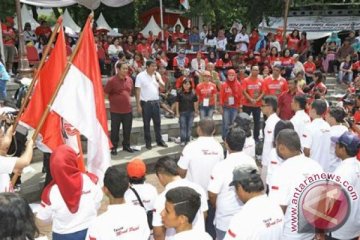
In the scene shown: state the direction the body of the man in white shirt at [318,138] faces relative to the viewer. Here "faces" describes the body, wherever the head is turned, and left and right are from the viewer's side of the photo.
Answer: facing away from the viewer and to the left of the viewer

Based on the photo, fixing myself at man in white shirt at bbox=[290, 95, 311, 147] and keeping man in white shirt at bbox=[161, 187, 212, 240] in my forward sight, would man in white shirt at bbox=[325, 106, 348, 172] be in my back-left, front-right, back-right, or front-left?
front-left

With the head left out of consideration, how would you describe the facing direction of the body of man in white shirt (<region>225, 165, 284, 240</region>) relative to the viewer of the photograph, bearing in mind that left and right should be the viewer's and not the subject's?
facing away from the viewer and to the left of the viewer

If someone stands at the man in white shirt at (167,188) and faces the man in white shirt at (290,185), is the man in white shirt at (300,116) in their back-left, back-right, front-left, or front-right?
front-left

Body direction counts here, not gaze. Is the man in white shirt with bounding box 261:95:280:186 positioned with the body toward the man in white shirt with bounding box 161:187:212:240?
no

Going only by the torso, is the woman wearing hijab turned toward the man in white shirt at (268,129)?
no

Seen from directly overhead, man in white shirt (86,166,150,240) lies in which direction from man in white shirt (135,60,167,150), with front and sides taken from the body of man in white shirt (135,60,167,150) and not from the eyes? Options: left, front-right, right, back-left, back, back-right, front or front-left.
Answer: front-right

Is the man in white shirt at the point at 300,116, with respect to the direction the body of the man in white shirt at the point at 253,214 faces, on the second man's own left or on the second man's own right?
on the second man's own right

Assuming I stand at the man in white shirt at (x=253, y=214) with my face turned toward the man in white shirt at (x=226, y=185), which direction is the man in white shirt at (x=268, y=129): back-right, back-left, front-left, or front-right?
front-right

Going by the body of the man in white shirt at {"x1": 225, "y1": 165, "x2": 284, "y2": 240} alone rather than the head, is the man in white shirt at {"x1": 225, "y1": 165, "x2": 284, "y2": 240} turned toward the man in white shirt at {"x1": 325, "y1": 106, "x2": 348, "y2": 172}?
no

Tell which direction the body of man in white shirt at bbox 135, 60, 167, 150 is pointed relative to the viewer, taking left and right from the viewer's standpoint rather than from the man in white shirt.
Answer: facing the viewer and to the right of the viewer

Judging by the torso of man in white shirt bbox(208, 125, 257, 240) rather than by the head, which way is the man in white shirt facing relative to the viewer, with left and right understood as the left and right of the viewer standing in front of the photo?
facing away from the viewer and to the left of the viewer

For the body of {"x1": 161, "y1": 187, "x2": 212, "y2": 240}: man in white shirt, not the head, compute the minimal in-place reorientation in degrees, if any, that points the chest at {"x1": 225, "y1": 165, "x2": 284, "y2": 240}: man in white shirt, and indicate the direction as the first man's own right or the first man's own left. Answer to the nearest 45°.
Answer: approximately 135° to the first man's own right

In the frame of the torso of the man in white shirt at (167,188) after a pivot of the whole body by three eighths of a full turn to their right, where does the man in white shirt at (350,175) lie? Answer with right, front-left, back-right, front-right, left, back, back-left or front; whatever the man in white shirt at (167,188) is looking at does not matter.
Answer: front

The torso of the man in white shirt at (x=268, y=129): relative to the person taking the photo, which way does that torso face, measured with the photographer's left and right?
facing to the left of the viewer

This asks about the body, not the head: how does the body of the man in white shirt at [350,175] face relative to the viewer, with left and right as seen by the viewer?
facing to the left of the viewer

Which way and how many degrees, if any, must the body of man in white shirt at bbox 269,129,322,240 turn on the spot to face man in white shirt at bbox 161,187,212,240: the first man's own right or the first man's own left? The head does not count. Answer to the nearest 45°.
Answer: approximately 90° to the first man's own left
